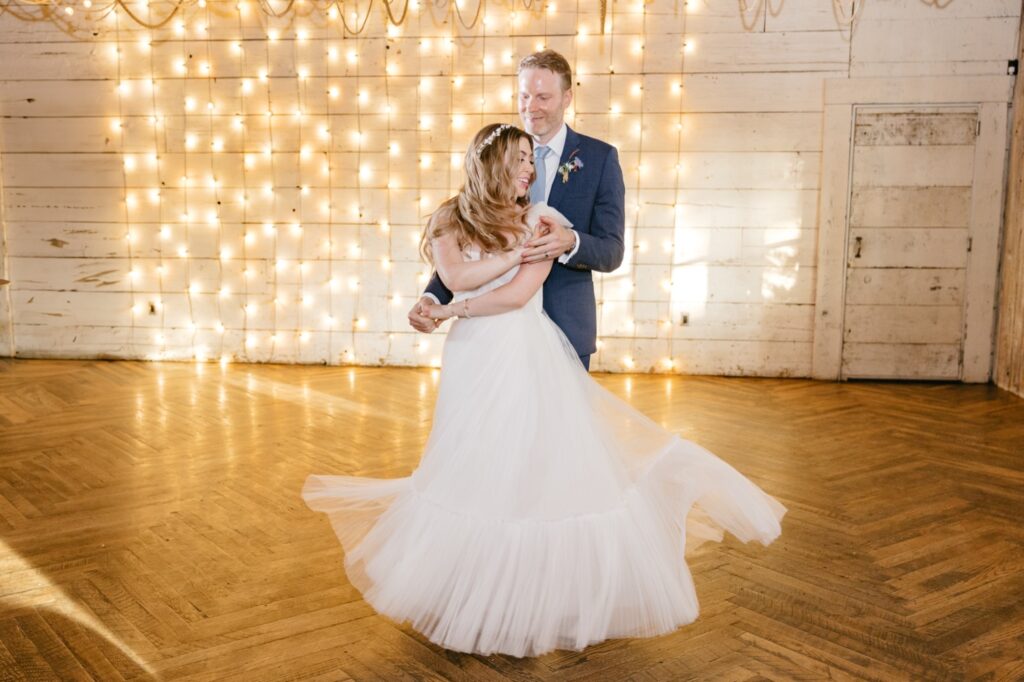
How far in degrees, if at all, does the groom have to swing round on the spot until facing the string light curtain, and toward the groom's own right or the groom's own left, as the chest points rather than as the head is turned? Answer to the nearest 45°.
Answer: approximately 135° to the groom's own right

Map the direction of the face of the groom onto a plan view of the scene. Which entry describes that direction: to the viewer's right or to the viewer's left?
to the viewer's left

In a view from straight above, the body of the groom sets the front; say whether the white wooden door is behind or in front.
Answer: behind

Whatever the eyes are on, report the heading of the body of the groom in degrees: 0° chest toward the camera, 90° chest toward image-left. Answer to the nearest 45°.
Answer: approximately 45°
